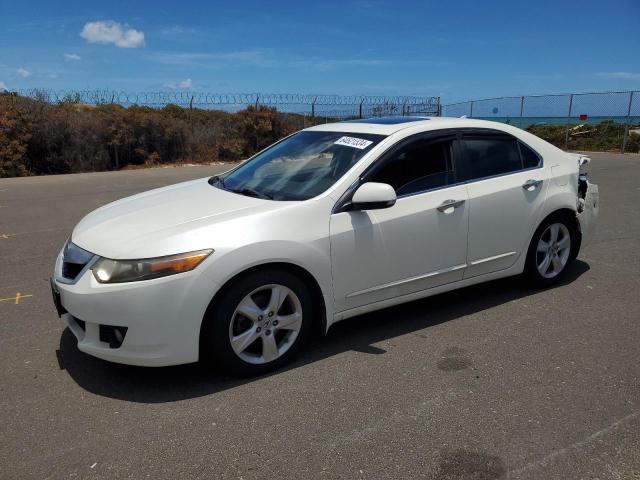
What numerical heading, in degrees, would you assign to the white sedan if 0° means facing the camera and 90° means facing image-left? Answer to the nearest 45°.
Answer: approximately 45°
